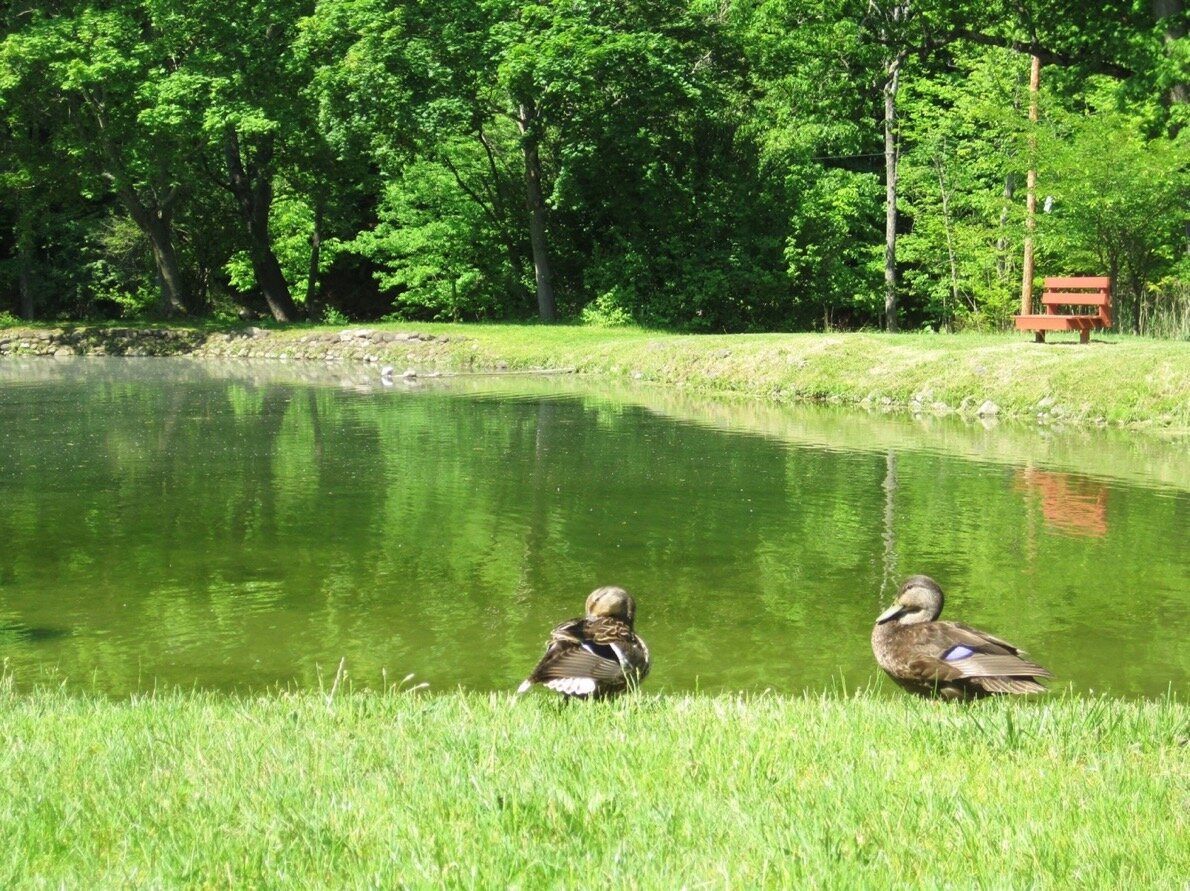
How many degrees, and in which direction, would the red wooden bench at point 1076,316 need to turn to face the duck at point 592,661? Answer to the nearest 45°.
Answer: approximately 45° to its left

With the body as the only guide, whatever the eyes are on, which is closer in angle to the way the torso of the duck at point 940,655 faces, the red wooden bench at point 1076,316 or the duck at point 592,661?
the duck

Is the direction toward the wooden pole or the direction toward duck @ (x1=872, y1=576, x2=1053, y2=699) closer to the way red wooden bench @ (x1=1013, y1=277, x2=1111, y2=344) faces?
the duck

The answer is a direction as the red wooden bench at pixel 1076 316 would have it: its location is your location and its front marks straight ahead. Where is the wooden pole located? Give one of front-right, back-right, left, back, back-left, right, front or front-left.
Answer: back-right

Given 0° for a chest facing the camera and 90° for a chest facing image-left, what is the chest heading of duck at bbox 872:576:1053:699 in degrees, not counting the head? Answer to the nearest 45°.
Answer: approximately 90°

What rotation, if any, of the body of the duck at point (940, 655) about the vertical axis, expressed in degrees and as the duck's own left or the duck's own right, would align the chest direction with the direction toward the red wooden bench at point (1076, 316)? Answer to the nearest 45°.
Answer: approximately 90° to the duck's own right

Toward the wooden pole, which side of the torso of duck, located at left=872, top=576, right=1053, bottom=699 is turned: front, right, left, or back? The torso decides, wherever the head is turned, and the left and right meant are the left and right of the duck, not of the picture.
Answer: right

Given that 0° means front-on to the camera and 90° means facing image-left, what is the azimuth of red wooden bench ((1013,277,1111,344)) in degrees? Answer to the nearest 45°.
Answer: approximately 45°
